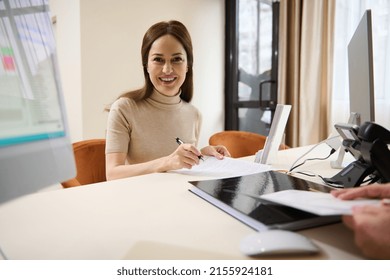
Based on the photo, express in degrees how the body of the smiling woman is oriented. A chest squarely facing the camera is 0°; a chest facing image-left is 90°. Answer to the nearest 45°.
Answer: approximately 315°

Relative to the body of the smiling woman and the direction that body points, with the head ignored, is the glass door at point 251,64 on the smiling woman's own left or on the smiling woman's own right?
on the smiling woman's own left

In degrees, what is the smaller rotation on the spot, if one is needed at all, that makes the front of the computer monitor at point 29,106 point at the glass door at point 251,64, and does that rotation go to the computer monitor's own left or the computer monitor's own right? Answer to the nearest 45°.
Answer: approximately 90° to the computer monitor's own left

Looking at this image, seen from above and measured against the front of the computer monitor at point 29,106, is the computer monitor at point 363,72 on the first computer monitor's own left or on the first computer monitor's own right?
on the first computer monitor's own left

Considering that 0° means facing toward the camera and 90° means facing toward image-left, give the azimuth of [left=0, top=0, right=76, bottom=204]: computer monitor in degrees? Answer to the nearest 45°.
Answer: approximately 315°

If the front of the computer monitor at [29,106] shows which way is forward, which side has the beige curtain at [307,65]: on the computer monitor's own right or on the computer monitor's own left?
on the computer monitor's own left
